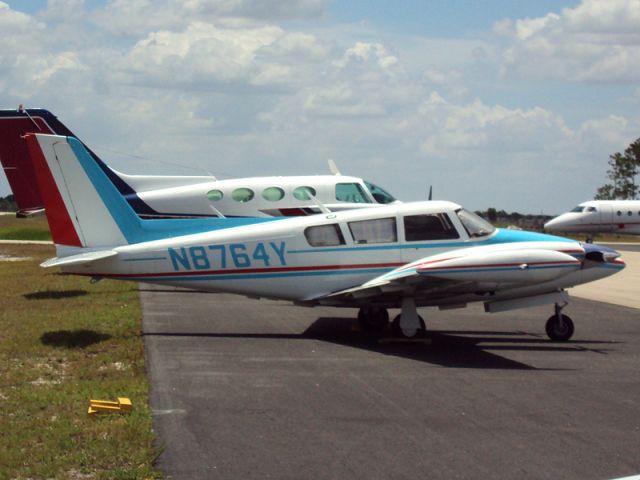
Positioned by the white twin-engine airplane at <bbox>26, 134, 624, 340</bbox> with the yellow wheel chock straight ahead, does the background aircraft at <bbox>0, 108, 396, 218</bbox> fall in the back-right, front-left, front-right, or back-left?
back-right

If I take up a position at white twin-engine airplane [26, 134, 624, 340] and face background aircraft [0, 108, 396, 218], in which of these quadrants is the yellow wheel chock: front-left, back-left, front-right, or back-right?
back-left

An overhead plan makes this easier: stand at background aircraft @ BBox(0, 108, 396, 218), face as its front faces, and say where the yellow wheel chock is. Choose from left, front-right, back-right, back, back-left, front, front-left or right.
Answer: right

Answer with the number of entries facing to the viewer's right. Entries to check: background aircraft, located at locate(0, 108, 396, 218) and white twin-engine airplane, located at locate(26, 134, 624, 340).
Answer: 2

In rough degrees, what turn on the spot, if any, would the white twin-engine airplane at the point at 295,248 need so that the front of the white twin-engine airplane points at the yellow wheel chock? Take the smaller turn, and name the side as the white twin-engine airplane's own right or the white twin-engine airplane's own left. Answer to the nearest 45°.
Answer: approximately 90° to the white twin-engine airplane's own right

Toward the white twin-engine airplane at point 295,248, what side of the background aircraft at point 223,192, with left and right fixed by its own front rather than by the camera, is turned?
right

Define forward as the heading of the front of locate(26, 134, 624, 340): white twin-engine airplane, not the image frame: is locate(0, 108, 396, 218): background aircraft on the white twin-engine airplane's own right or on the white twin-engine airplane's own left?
on the white twin-engine airplane's own left

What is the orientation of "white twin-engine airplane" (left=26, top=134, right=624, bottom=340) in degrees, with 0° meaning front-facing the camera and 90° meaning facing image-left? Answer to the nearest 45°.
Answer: approximately 270°

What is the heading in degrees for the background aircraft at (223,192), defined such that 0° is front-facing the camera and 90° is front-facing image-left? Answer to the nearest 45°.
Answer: approximately 270°
